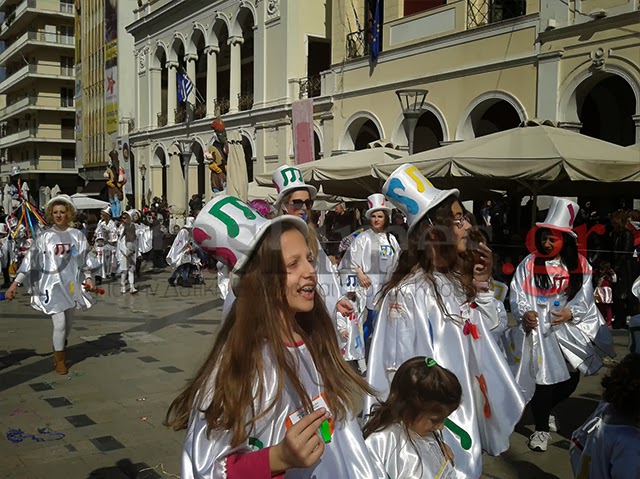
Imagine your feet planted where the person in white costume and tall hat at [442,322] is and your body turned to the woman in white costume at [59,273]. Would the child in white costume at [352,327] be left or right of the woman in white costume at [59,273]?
right

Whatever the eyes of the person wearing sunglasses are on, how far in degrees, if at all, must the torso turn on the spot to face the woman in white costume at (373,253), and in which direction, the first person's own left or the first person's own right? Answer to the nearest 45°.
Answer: approximately 135° to the first person's own left

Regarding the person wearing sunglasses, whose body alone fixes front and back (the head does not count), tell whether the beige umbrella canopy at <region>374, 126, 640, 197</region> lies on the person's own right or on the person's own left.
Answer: on the person's own left

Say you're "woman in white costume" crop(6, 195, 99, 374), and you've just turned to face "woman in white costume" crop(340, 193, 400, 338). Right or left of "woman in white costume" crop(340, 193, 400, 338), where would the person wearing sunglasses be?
right

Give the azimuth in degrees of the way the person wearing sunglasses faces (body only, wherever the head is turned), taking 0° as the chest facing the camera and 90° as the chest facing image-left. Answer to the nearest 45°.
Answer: approximately 315°
